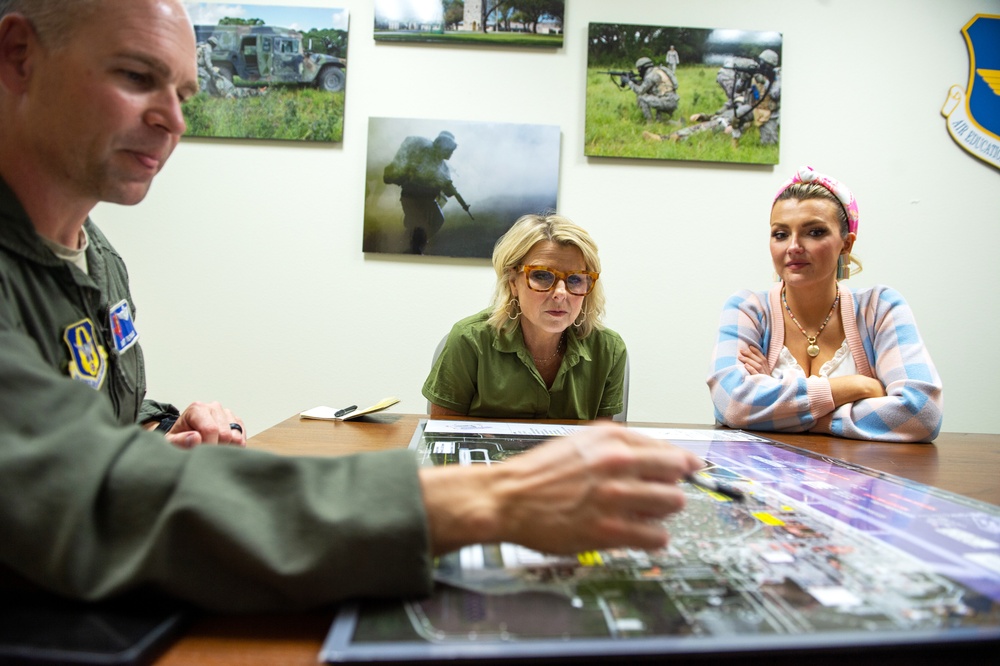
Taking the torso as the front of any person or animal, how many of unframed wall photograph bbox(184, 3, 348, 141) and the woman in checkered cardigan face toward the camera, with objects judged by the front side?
2

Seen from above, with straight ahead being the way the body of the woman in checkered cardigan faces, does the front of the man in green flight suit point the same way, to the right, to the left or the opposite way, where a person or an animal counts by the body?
to the left

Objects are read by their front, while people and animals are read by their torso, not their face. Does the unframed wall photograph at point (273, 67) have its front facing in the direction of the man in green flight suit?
yes

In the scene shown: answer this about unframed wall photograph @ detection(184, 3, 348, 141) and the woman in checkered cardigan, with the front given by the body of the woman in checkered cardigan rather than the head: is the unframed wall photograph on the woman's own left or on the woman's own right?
on the woman's own right

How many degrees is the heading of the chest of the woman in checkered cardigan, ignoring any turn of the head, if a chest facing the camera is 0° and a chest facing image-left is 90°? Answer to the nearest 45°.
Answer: approximately 0°

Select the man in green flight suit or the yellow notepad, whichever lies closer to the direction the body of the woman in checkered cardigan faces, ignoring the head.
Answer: the man in green flight suit
